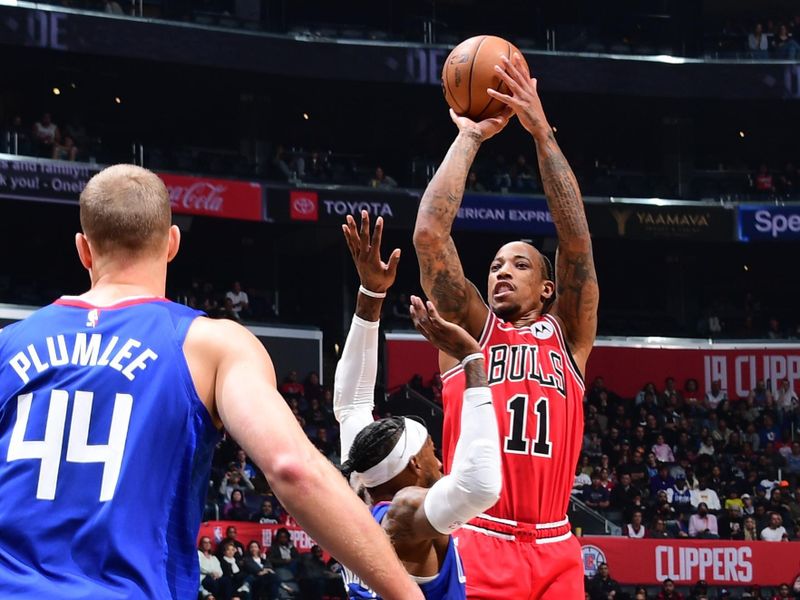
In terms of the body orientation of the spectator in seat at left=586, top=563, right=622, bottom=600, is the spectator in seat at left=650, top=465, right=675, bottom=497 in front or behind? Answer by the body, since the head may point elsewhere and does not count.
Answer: behind

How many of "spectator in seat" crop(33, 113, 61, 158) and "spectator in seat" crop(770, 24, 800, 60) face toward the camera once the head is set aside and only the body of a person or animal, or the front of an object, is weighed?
2

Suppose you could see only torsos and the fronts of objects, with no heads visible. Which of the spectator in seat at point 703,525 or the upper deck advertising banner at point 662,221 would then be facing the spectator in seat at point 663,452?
the upper deck advertising banner

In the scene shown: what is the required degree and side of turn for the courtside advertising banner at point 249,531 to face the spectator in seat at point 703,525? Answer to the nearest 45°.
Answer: approximately 90° to its left

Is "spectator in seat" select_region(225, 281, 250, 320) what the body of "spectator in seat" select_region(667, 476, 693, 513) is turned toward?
no

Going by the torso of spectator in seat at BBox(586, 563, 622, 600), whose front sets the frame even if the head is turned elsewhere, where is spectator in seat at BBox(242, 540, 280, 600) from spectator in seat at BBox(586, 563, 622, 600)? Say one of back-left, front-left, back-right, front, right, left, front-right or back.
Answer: front-right

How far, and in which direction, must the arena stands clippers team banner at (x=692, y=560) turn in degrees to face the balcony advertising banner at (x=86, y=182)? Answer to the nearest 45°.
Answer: approximately 90° to its right

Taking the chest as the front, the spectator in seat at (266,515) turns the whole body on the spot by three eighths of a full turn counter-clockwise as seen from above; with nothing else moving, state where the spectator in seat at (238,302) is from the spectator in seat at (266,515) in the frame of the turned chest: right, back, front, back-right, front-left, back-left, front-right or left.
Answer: front-left

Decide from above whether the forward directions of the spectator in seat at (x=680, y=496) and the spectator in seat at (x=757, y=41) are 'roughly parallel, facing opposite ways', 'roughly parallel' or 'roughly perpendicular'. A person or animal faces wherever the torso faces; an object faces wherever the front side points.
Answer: roughly parallel

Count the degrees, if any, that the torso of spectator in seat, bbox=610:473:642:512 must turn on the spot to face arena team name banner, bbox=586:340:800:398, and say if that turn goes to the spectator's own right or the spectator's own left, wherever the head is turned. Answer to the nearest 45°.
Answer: approximately 180°

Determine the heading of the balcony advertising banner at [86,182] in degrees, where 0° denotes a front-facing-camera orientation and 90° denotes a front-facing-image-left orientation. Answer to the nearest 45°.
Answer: approximately 315°

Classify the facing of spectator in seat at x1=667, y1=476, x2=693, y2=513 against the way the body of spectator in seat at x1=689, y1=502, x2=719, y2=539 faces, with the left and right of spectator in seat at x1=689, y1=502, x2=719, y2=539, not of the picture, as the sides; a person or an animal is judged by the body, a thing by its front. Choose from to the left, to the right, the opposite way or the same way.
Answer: the same way

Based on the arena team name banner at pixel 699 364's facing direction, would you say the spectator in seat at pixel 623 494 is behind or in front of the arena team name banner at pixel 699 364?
in front

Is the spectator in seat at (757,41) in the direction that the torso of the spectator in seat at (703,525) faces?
no

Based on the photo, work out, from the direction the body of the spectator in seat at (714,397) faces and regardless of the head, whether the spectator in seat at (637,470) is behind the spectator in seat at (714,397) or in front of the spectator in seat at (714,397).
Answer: in front

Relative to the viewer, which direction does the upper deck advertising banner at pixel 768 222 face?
toward the camera

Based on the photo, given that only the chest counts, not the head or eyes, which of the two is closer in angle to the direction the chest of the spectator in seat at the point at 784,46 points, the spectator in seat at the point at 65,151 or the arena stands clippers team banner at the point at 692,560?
the arena stands clippers team banner

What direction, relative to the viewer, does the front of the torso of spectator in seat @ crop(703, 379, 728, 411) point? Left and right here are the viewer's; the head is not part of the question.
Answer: facing the viewer

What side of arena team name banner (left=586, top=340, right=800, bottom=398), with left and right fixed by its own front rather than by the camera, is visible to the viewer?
front

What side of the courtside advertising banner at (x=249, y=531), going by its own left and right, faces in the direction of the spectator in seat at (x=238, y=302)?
back

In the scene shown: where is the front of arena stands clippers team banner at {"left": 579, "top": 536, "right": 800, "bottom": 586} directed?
toward the camera

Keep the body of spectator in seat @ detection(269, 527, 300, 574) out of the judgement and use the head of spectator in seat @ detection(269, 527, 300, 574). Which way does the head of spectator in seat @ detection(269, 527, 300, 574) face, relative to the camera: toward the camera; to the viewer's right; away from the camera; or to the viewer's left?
toward the camera

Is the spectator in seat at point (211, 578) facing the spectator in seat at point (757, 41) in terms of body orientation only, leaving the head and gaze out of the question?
no
